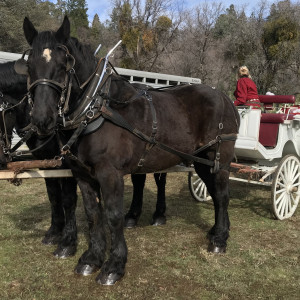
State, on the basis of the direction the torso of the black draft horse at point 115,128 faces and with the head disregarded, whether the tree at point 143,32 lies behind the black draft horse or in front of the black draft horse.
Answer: behind

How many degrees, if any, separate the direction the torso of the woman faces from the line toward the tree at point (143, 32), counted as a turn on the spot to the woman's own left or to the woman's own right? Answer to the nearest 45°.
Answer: approximately 45° to the woman's own right

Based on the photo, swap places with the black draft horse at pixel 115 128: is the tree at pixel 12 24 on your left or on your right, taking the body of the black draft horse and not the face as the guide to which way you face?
on your right

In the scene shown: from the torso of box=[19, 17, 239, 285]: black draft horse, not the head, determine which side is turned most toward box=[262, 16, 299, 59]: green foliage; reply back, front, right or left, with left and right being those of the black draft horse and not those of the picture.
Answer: back

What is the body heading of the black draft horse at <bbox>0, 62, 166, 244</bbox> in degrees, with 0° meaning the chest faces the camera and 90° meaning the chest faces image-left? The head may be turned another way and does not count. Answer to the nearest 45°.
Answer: approximately 45°

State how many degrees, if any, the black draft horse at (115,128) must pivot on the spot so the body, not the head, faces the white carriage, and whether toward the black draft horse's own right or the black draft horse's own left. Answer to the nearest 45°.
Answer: approximately 180°

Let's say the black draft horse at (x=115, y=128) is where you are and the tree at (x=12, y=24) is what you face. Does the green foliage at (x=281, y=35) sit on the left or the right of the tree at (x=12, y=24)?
right

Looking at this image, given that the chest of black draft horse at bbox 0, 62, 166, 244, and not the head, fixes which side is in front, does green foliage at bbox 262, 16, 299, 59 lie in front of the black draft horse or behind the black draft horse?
behind

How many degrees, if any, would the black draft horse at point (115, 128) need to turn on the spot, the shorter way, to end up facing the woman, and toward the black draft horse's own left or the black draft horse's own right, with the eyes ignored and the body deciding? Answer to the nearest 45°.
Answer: approximately 180°

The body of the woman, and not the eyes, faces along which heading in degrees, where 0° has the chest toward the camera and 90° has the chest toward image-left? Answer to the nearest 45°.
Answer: approximately 135°

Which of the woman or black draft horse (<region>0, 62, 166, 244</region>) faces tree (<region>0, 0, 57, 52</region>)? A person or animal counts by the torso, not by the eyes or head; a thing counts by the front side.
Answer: the woman

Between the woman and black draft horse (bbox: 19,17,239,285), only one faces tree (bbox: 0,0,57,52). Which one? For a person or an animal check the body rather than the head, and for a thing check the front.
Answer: the woman
